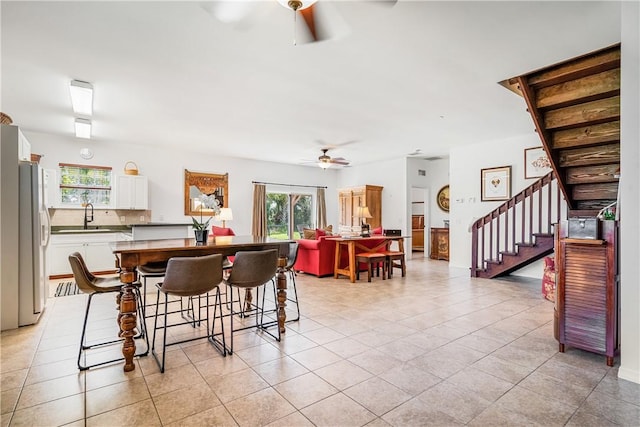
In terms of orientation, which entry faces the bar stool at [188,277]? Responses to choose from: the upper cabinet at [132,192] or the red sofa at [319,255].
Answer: the upper cabinet

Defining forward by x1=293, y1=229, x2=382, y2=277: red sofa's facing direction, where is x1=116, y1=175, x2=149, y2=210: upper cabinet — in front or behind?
in front

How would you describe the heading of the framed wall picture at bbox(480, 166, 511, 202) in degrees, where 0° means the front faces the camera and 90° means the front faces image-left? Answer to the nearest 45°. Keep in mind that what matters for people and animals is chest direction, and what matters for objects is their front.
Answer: approximately 45°

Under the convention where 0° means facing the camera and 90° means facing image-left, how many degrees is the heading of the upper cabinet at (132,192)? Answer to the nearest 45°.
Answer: approximately 0°

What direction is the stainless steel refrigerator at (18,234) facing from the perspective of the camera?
to the viewer's right

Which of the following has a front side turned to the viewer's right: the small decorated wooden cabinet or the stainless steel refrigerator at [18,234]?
the stainless steel refrigerator

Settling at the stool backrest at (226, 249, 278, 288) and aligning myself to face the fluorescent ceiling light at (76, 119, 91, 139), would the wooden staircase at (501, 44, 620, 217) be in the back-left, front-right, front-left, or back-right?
back-right

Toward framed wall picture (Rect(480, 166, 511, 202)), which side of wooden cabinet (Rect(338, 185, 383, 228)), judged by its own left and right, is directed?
left

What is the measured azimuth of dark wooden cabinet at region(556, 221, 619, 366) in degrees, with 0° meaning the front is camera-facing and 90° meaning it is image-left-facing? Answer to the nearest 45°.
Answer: approximately 45°

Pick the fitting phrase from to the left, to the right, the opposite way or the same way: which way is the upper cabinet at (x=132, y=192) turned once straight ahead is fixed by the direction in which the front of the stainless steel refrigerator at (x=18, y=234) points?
to the right
